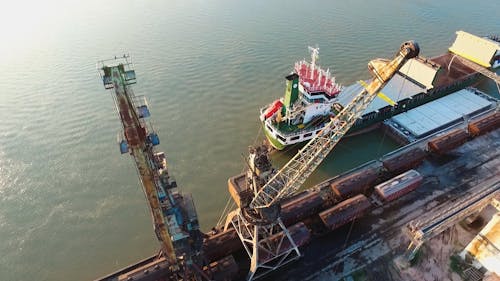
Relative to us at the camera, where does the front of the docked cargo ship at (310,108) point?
facing away from the viewer and to the right of the viewer

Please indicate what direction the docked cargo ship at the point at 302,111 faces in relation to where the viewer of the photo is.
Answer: facing away from the viewer and to the right of the viewer

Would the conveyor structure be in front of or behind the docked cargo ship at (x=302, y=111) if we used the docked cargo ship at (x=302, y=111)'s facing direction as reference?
behind
